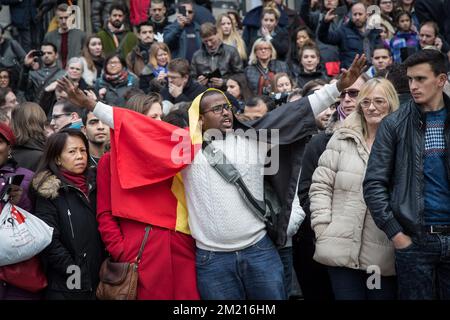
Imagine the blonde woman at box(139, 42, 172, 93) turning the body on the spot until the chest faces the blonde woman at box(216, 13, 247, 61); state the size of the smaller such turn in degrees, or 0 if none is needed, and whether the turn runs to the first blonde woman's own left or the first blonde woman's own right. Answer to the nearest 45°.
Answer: approximately 90° to the first blonde woman's own left

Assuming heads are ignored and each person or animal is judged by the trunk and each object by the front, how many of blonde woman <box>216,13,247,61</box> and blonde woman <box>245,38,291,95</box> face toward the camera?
2

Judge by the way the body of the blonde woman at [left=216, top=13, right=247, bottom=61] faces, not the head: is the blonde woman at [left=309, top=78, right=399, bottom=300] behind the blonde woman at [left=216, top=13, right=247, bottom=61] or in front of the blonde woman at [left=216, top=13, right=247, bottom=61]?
in front

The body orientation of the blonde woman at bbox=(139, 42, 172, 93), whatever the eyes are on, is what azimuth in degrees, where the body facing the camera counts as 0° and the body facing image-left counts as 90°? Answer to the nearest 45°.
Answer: approximately 315°

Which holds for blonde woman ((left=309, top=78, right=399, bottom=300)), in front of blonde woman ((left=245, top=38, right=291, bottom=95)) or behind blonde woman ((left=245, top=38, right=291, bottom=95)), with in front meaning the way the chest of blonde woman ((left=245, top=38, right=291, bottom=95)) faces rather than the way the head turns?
in front

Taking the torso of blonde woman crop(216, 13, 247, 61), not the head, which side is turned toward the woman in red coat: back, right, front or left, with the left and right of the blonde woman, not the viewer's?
front

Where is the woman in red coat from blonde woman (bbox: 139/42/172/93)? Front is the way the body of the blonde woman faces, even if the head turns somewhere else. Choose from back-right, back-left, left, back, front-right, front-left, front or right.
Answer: front-right

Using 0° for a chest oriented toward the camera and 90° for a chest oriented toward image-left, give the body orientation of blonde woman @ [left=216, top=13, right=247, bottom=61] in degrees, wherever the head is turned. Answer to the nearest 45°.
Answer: approximately 0°
